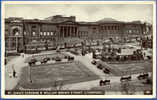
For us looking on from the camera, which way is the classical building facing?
facing the viewer and to the right of the viewer
